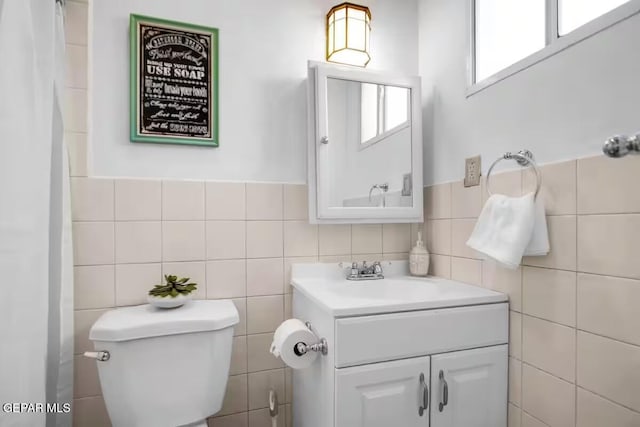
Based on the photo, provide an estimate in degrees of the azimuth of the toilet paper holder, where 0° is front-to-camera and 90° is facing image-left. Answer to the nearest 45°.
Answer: approximately 90°

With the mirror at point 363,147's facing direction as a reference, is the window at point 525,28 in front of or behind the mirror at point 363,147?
in front

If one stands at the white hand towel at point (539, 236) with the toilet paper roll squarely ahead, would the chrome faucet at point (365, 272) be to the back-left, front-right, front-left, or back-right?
front-right

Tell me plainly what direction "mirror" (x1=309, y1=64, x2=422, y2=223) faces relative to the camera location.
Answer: facing the viewer and to the right of the viewer

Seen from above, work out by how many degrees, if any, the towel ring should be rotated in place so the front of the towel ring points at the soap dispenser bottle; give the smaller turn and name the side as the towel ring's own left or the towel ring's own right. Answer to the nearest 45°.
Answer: approximately 90° to the towel ring's own right

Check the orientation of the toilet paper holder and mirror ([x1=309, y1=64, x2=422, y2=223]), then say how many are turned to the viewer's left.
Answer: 1

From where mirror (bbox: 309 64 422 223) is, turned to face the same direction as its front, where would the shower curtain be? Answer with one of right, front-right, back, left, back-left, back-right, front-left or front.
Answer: right

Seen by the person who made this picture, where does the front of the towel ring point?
facing the viewer and to the left of the viewer

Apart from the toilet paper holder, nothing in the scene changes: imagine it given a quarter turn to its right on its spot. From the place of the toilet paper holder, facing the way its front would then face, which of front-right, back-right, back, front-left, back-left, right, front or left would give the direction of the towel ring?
right

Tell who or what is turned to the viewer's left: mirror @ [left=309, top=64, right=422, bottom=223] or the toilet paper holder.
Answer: the toilet paper holder

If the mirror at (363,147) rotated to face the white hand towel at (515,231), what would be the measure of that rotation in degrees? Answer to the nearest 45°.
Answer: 0° — it already faces it
